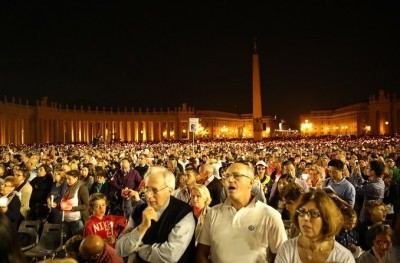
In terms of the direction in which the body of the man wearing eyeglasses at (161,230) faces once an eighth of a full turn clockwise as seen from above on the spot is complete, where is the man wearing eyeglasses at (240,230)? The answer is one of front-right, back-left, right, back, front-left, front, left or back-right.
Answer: back

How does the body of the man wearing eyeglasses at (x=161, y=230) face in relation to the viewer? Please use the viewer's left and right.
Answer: facing the viewer and to the left of the viewer
